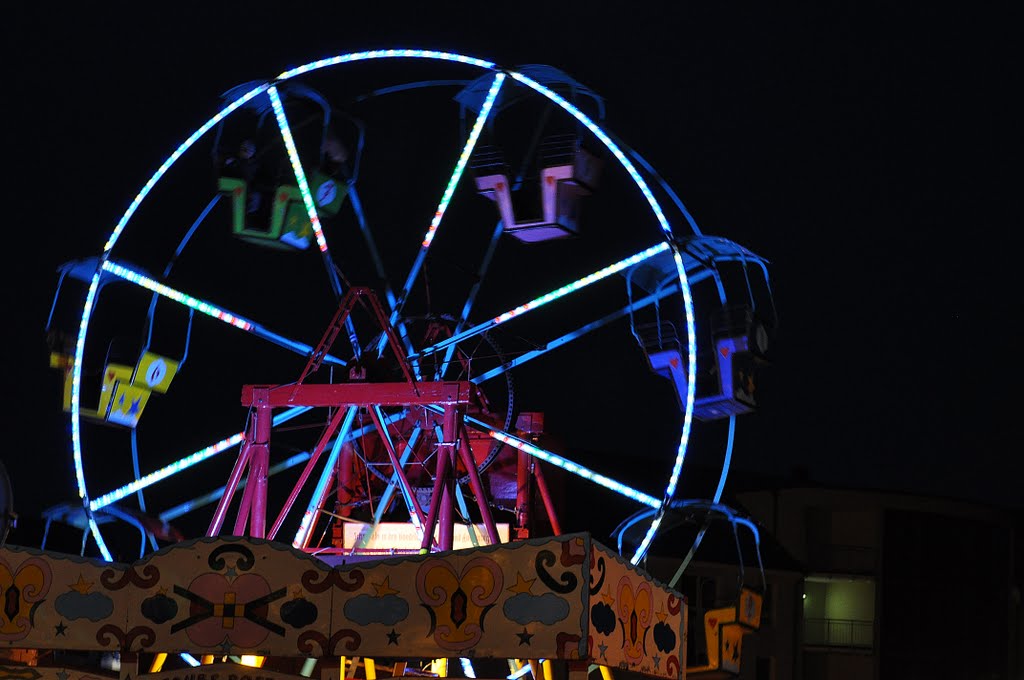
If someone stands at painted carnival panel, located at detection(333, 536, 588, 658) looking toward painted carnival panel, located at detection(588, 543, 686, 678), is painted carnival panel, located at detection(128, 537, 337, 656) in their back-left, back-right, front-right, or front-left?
back-left

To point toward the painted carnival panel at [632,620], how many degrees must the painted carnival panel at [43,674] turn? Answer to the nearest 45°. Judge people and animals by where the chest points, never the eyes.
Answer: approximately 90° to its left

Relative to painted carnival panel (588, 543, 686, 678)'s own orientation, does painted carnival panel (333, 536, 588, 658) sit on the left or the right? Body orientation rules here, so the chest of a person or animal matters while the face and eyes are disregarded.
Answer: on its right

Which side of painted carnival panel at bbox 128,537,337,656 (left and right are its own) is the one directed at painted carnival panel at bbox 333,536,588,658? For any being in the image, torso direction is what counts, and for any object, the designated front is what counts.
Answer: left

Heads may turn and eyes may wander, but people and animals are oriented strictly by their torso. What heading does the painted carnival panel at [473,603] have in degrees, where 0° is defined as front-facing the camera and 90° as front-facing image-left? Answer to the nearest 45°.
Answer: approximately 0°

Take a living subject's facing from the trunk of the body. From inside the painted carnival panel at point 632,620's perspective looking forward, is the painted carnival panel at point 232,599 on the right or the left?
on its right

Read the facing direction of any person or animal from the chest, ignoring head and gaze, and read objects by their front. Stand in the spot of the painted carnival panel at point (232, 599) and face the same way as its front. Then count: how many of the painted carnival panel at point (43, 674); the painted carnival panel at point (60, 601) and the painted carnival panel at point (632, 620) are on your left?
1

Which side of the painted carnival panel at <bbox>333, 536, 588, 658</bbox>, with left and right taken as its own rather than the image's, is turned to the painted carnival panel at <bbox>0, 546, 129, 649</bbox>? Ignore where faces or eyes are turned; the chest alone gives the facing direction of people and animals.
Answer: right

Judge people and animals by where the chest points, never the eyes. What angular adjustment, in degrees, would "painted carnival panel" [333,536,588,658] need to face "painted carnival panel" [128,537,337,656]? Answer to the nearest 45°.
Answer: approximately 90° to its right

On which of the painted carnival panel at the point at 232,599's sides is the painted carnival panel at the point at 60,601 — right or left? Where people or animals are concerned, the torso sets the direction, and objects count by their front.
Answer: on its right

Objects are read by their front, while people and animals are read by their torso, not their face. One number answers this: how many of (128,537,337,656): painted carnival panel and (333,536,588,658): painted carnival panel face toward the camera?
2
